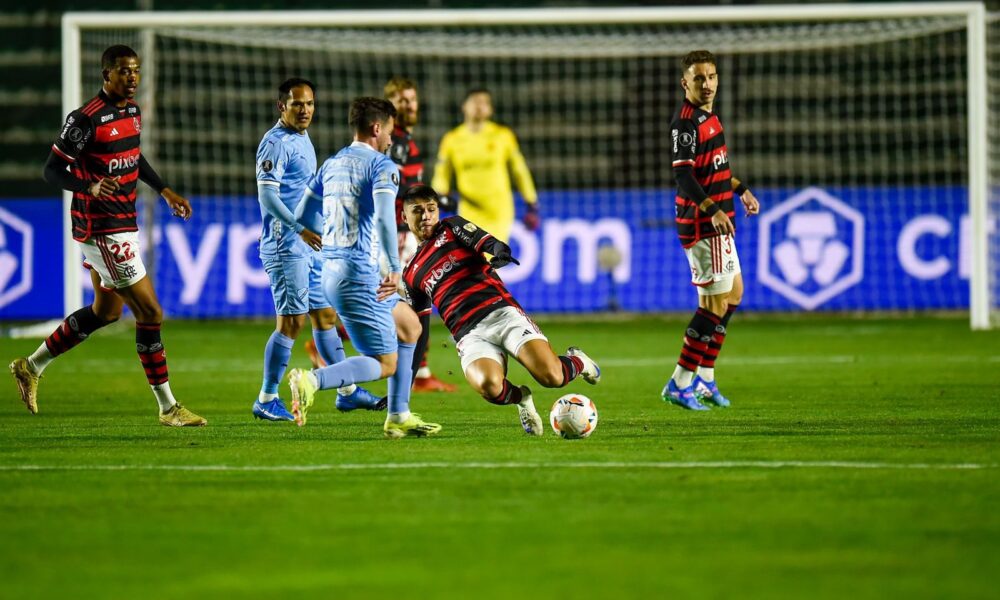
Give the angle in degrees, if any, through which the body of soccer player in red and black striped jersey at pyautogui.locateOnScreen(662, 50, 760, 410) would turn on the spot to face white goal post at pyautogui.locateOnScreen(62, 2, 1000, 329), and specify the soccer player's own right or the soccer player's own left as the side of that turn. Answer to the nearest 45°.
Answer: approximately 135° to the soccer player's own left

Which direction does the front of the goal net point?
toward the camera

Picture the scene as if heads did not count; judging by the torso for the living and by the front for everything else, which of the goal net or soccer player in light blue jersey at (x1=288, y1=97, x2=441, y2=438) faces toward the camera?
the goal net

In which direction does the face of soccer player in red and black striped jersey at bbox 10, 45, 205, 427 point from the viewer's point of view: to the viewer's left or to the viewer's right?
to the viewer's right

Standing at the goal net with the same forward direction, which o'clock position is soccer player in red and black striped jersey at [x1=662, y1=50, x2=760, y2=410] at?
The soccer player in red and black striped jersey is roughly at 12 o'clock from the goal net.

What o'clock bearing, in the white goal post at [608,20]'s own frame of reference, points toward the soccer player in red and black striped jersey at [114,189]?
The soccer player in red and black striped jersey is roughly at 1 o'clock from the white goal post.

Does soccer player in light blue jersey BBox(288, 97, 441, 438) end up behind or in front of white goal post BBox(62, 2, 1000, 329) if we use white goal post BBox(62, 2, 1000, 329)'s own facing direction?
in front

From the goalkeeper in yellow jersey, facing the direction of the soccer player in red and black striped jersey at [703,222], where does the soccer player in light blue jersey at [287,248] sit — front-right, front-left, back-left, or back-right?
front-right

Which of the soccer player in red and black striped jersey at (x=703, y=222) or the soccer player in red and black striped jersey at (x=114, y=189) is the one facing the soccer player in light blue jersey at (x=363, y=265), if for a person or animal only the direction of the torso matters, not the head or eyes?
the soccer player in red and black striped jersey at (x=114, y=189)

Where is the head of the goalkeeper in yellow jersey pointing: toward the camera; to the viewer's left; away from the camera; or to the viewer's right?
toward the camera

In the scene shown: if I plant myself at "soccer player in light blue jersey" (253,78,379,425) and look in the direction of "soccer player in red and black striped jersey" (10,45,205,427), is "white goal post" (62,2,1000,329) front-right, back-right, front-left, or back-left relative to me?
back-right

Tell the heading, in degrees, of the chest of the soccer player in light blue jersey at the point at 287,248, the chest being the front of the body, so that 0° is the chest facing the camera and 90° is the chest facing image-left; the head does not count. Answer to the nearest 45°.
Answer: approximately 315°

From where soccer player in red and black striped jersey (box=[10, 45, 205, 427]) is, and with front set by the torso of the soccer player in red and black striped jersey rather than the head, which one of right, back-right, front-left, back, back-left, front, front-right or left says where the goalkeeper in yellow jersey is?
left

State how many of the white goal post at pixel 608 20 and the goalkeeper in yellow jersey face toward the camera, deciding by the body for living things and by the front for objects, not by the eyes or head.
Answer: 2
